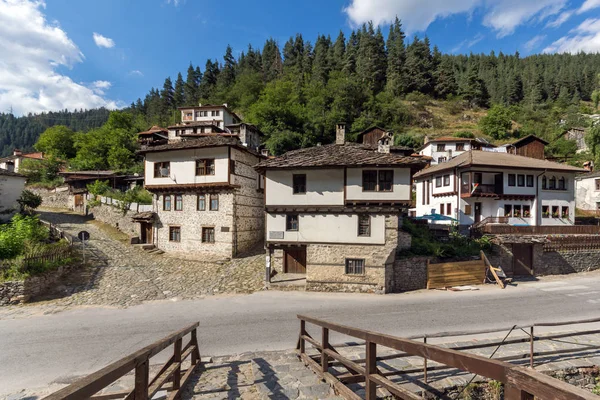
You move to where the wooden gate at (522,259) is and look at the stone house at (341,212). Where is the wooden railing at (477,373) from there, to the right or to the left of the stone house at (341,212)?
left

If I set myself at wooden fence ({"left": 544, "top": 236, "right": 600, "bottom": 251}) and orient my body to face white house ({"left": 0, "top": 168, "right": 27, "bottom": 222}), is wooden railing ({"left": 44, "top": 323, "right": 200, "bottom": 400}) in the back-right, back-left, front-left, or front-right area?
front-left

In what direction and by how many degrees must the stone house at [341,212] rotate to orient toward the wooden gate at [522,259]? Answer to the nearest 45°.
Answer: approximately 135° to its left

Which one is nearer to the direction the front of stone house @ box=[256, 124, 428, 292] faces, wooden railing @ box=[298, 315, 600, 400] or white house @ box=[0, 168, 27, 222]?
the wooden railing

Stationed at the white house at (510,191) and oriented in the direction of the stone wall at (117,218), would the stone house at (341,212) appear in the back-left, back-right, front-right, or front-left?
front-left

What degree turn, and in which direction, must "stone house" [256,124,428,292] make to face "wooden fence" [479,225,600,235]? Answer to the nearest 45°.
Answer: approximately 135° to its left

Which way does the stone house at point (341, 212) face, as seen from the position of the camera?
facing the viewer

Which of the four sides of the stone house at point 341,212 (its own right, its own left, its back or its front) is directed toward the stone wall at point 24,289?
right

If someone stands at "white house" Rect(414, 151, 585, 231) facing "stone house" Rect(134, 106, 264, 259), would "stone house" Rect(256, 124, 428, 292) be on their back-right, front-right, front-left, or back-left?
front-left
